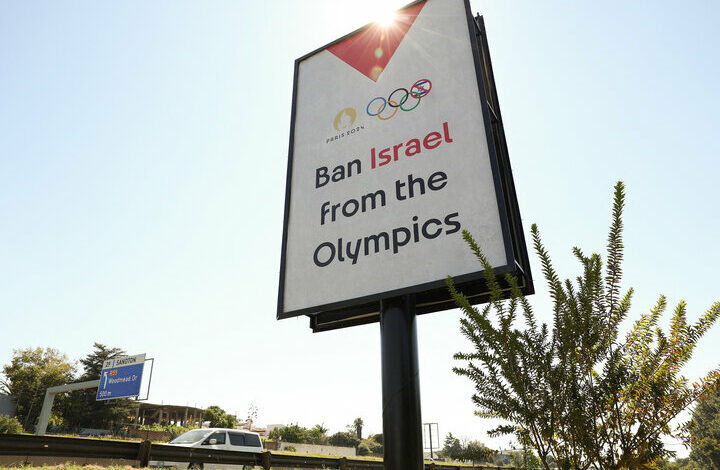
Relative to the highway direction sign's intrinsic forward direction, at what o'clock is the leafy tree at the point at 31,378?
The leafy tree is roughly at 4 o'clock from the highway direction sign.

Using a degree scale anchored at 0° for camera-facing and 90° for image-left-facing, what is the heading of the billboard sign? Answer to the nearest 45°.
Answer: approximately 45°

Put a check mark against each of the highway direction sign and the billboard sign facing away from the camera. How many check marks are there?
0

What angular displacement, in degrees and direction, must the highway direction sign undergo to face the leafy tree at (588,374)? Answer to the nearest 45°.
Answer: approximately 45° to its left

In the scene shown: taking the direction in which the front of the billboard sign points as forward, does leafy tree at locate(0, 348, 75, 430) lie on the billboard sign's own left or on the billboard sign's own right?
on the billboard sign's own right

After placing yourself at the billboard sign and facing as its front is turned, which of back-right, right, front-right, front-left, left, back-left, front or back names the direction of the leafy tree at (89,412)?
right

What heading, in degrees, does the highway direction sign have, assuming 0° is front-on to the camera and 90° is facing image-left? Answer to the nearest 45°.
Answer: approximately 45°

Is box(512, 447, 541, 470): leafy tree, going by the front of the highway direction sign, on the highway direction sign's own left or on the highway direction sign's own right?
on the highway direction sign's own left

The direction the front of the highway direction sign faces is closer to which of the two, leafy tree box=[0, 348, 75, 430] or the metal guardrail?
the metal guardrail

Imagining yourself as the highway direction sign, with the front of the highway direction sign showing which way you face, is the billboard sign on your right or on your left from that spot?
on your left

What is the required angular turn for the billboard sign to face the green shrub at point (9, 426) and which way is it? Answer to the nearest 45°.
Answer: approximately 90° to its right

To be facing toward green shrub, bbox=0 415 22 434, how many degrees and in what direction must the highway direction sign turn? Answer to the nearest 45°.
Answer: approximately 135° to its right

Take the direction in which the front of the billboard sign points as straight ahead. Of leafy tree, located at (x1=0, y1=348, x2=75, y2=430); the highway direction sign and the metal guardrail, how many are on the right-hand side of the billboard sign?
3

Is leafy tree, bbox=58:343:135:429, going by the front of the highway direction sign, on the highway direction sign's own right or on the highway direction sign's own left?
on the highway direction sign's own right
